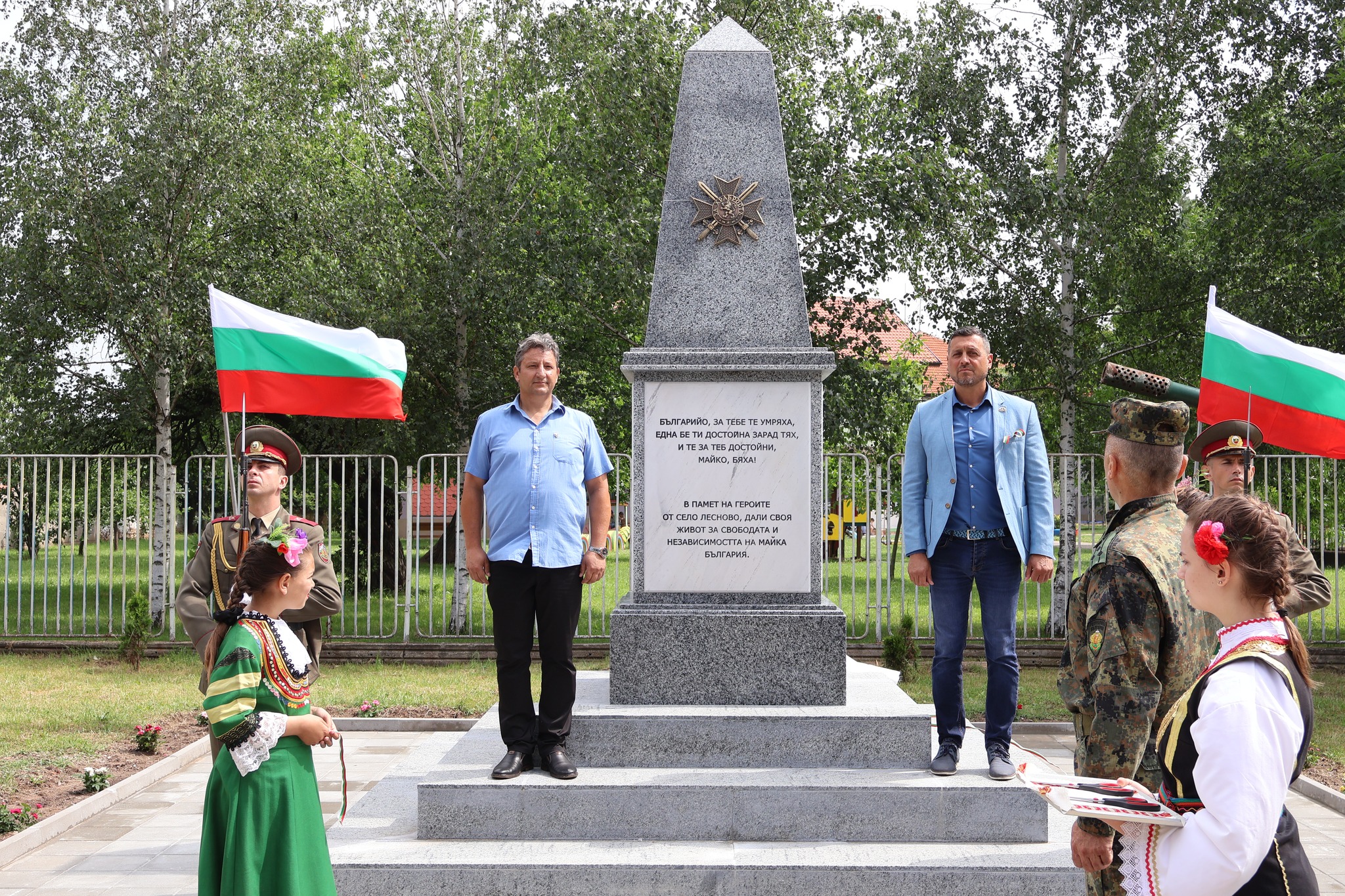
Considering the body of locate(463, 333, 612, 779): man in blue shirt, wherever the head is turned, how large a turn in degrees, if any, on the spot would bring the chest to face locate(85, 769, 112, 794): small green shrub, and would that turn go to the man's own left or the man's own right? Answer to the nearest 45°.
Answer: approximately 135° to the man's own right

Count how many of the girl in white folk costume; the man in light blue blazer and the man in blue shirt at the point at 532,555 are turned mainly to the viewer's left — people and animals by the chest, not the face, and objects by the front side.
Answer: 1

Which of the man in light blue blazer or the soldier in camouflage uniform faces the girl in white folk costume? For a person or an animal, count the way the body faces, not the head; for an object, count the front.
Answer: the man in light blue blazer

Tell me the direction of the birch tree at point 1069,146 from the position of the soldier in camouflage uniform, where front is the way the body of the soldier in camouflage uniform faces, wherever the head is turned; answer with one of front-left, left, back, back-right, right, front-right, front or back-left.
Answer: front-right

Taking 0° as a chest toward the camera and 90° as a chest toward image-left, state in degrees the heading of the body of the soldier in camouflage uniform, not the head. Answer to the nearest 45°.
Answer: approximately 135°

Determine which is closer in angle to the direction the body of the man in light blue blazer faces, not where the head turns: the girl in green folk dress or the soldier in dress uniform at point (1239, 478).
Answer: the girl in green folk dress

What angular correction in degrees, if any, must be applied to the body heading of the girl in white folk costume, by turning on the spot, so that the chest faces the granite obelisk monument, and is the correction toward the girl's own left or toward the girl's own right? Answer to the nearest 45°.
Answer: approximately 45° to the girl's own right

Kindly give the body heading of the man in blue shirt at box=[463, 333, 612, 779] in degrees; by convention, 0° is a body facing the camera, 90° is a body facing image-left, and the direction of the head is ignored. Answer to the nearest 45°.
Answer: approximately 0°

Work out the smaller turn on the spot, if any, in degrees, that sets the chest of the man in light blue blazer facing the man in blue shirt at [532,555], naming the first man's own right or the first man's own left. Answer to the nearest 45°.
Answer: approximately 90° to the first man's own right

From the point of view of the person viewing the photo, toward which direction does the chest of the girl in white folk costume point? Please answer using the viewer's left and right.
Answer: facing to the left of the viewer

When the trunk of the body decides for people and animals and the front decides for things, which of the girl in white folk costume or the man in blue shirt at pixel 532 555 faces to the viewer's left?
the girl in white folk costume

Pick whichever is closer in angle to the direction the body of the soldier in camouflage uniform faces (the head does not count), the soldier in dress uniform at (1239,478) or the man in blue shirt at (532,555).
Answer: the man in blue shirt

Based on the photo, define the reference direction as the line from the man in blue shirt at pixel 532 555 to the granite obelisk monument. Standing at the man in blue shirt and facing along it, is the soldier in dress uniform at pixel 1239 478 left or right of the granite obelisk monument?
right
